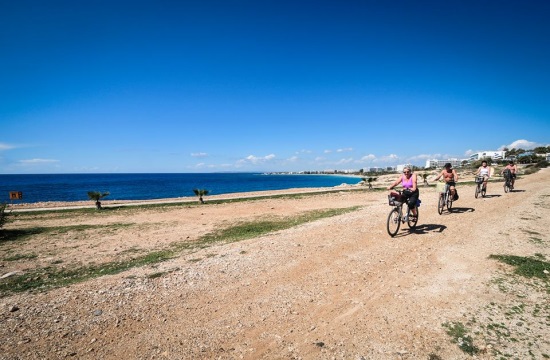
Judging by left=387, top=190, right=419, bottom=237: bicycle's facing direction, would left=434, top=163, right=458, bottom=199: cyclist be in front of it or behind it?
behind

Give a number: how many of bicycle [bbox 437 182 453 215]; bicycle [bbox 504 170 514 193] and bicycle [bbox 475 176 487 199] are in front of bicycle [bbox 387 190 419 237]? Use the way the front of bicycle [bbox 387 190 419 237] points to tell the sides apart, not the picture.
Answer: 0

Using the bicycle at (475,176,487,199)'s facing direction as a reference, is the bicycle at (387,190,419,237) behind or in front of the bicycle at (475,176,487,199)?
in front

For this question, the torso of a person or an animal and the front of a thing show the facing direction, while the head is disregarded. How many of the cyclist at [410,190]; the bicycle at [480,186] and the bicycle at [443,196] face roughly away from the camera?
0

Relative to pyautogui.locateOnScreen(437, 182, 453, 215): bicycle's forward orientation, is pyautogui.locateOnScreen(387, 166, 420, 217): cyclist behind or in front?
in front

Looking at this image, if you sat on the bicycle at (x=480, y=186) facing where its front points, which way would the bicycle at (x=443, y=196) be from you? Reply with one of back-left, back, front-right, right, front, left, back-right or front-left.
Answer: front-left

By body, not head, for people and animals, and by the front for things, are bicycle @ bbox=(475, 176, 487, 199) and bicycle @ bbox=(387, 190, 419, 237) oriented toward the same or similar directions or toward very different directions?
same or similar directions

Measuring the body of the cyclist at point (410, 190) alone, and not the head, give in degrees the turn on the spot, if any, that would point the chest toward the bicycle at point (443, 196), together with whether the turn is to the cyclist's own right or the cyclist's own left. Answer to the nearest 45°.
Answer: approximately 135° to the cyclist's own right

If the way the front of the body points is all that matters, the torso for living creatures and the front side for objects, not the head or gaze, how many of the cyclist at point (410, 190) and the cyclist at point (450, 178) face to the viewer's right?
0

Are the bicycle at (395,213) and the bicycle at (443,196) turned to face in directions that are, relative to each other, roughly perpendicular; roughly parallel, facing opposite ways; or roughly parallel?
roughly parallel

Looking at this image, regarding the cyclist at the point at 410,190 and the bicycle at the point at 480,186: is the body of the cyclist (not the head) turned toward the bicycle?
no

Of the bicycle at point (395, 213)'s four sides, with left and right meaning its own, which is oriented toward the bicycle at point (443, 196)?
back

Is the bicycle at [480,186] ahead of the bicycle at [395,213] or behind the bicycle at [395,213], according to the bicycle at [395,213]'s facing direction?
behind

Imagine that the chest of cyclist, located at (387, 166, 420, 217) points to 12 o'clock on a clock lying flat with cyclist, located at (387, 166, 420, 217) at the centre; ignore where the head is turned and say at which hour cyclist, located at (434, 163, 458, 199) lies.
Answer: cyclist, located at (434, 163, 458, 199) is roughly at 5 o'clock from cyclist, located at (387, 166, 420, 217).

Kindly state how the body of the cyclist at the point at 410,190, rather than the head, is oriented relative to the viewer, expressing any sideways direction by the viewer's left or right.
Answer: facing the viewer and to the left of the viewer

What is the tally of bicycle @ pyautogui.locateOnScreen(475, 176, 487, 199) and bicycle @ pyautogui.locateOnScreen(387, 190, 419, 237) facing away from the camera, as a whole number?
0

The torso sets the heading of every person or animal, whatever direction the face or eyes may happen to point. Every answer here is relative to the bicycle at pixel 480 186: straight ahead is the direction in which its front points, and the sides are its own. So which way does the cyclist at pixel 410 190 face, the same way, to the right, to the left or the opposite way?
the same way

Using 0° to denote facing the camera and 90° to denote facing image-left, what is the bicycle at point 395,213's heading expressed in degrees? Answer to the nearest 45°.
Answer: approximately 45°
